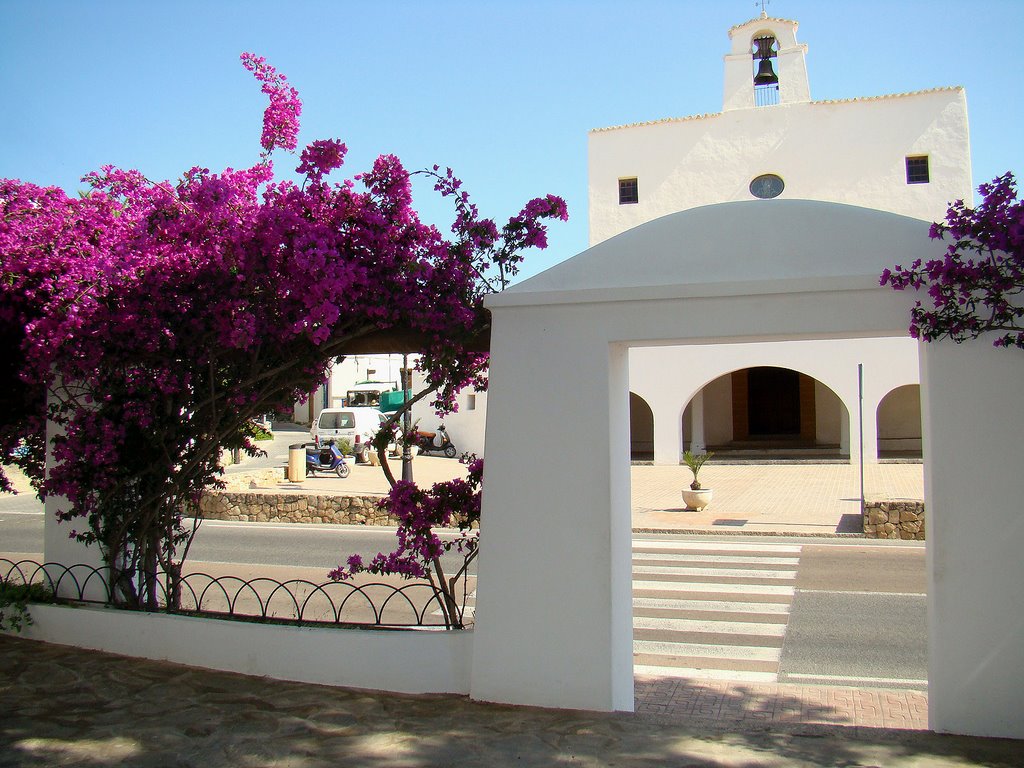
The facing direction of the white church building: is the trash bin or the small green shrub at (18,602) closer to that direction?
the small green shrub

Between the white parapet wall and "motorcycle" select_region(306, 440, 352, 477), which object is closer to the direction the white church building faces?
the white parapet wall

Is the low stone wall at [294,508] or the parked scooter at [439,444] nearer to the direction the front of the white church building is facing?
the low stone wall

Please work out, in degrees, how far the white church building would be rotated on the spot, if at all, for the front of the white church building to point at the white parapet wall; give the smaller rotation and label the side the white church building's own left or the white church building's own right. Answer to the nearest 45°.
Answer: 0° — it already faces it

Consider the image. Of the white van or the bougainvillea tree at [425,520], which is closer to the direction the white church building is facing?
the bougainvillea tree

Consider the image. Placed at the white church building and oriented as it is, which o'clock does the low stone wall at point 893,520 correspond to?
The low stone wall is roughly at 12 o'clock from the white church building.

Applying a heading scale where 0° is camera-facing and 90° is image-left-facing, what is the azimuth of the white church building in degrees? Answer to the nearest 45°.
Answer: approximately 0°

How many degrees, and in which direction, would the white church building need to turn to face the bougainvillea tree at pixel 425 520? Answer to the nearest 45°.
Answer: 0° — it already faces it

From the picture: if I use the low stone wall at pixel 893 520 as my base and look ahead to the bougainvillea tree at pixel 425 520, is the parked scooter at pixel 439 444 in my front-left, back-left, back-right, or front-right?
back-right

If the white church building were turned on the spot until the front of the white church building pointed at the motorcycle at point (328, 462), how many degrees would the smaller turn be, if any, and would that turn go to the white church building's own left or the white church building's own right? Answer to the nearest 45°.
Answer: approximately 45° to the white church building's own right

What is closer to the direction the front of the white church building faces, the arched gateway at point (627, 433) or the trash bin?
the arched gateway

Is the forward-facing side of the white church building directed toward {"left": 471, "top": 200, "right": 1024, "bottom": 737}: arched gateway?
yes
